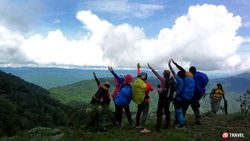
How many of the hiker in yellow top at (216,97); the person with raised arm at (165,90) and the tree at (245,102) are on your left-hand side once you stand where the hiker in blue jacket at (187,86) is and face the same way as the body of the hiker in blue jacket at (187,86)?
1

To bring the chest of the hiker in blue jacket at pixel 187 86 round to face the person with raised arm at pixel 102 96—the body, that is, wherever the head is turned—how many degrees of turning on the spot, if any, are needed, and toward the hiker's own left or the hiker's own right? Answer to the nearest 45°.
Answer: approximately 45° to the hiker's own left

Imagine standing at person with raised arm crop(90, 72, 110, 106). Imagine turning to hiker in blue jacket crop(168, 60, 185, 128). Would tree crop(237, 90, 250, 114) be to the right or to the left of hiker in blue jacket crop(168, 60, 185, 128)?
left

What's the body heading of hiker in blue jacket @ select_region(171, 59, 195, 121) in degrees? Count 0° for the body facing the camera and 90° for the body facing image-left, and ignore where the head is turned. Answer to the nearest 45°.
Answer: approximately 135°

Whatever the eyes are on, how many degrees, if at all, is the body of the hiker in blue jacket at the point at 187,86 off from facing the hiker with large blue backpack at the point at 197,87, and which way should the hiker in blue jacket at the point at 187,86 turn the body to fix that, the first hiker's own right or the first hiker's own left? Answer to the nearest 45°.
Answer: approximately 45° to the first hiker's own right

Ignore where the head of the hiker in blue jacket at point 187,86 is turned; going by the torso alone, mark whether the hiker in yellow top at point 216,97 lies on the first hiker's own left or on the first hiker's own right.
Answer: on the first hiker's own right

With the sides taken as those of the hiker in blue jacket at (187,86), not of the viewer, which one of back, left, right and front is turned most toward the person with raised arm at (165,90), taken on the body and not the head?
left

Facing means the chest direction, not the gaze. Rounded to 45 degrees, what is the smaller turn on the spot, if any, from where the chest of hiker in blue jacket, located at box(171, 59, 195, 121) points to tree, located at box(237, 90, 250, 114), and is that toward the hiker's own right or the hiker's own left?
approximately 90° to the hiker's own right
